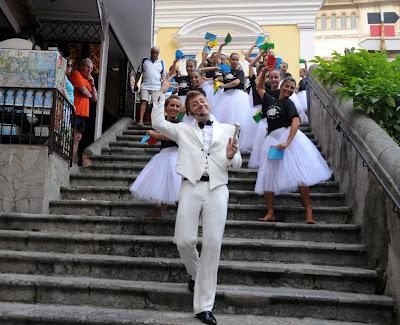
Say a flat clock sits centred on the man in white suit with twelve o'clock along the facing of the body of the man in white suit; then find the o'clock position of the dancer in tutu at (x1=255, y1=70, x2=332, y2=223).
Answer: The dancer in tutu is roughly at 7 o'clock from the man in white suit.

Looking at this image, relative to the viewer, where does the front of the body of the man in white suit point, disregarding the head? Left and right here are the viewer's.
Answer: facing the viewer

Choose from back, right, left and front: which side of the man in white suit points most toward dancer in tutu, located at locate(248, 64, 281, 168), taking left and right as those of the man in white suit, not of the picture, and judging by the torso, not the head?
back

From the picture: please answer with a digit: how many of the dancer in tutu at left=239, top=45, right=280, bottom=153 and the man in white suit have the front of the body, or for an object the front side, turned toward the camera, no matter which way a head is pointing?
2

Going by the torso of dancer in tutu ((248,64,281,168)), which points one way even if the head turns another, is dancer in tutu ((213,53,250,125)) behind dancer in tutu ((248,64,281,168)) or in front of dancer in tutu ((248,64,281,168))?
behind

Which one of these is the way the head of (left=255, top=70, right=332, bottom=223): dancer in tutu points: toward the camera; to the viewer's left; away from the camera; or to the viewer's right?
toward the camera

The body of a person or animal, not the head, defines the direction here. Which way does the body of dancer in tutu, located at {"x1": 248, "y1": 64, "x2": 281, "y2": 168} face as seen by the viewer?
toward the camera

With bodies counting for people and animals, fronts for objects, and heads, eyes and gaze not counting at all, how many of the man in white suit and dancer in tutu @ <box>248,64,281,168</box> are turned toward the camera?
2

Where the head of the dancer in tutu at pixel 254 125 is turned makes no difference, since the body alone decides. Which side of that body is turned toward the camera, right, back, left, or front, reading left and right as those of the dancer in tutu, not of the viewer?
front

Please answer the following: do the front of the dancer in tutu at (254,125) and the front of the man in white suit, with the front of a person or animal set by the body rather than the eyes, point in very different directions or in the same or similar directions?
same or similar directions

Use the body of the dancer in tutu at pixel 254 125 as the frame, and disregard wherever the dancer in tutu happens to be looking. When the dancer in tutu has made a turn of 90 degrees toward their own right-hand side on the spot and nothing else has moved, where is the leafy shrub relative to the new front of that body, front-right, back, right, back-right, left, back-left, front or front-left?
back-left

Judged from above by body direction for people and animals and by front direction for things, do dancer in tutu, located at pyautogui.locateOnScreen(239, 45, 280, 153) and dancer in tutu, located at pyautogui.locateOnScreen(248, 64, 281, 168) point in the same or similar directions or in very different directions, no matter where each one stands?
same or similar directions

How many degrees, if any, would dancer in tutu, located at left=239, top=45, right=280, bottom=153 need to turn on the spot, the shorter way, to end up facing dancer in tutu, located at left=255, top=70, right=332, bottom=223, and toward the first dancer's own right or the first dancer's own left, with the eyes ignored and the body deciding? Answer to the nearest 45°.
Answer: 0° — they already face them

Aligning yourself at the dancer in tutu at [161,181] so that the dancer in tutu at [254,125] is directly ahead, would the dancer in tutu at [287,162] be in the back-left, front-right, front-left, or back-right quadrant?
front-right
